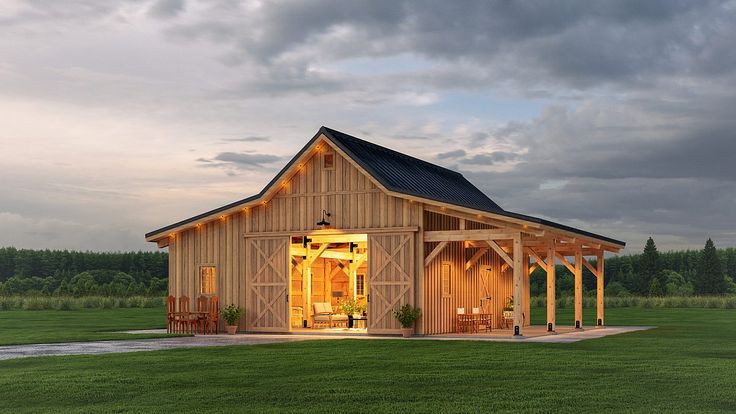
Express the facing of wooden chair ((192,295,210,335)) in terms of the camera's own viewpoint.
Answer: facing the viewer and to the left of the viewer

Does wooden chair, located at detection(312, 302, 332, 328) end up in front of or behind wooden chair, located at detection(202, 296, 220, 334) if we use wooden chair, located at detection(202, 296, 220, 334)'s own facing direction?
behind

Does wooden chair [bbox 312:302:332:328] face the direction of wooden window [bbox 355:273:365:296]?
no

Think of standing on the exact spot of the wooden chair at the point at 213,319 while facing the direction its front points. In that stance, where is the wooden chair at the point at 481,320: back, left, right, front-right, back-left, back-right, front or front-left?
back-left

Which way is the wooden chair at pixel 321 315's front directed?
toward the camera

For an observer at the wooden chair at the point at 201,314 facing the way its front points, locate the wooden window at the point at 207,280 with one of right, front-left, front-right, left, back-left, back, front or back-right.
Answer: back-right

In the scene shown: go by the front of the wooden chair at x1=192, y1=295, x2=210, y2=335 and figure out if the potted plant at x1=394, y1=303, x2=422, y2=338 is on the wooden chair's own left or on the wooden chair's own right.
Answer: on the wooden chair's own left

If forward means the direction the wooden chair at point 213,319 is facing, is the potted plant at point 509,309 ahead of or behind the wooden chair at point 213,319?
behind

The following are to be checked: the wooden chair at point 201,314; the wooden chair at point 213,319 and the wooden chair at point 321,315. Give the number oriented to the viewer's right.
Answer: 0
